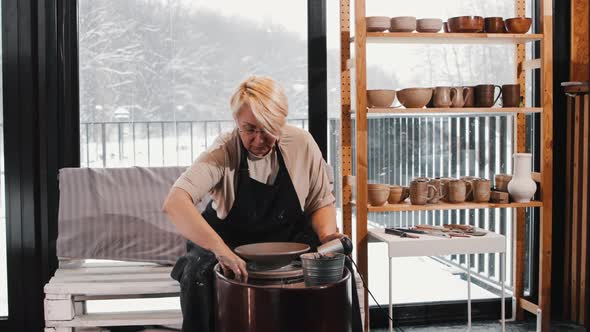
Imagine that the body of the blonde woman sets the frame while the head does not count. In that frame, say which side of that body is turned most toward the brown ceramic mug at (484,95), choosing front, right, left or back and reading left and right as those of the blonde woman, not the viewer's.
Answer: left

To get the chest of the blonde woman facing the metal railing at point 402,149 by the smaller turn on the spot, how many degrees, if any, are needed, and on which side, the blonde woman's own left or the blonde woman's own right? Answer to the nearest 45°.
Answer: approximately 135° to the blonde woman's own left

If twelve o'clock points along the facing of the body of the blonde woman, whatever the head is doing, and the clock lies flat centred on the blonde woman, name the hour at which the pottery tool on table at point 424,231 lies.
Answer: The pottery tool on table is roughly at 8 o'clock from the blonde woman.

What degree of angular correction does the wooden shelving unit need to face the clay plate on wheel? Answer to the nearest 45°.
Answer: approximately 45° to its right

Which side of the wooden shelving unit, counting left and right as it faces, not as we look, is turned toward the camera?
front

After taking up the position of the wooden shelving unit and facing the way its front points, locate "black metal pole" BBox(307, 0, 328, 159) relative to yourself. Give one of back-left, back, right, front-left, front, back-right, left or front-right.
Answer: right

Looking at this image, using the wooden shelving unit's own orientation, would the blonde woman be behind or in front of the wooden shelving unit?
in front

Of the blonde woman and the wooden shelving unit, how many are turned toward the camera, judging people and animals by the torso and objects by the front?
2

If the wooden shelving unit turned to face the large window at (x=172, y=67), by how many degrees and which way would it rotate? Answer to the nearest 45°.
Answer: approximately 90° to its right
